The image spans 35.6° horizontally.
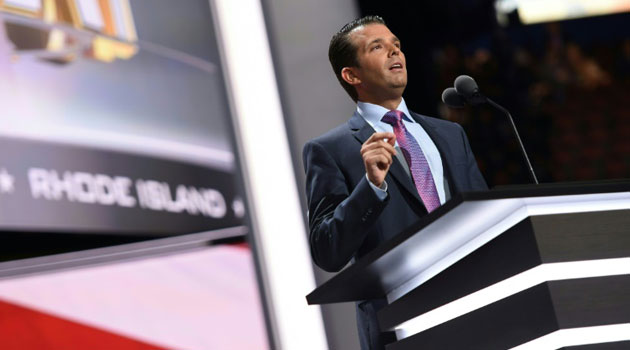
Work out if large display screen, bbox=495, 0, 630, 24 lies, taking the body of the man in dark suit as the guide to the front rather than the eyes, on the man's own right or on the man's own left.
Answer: on the man's own left

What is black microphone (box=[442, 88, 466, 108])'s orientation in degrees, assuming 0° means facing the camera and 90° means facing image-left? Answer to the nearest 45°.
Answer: approximately 90°

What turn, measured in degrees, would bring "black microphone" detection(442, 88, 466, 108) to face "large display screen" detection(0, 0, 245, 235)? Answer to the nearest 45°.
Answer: approximately 45° to its right

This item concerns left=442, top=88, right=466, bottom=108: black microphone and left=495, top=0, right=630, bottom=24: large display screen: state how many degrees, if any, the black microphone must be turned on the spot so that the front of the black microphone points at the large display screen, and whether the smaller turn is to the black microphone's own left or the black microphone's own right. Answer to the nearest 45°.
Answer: approximately 90° to the black microphone's own right

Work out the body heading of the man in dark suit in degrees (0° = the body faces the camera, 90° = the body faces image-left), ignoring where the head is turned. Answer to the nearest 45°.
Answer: approximately 315°

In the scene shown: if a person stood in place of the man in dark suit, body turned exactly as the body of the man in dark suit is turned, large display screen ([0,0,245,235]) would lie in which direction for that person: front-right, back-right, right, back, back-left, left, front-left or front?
back
